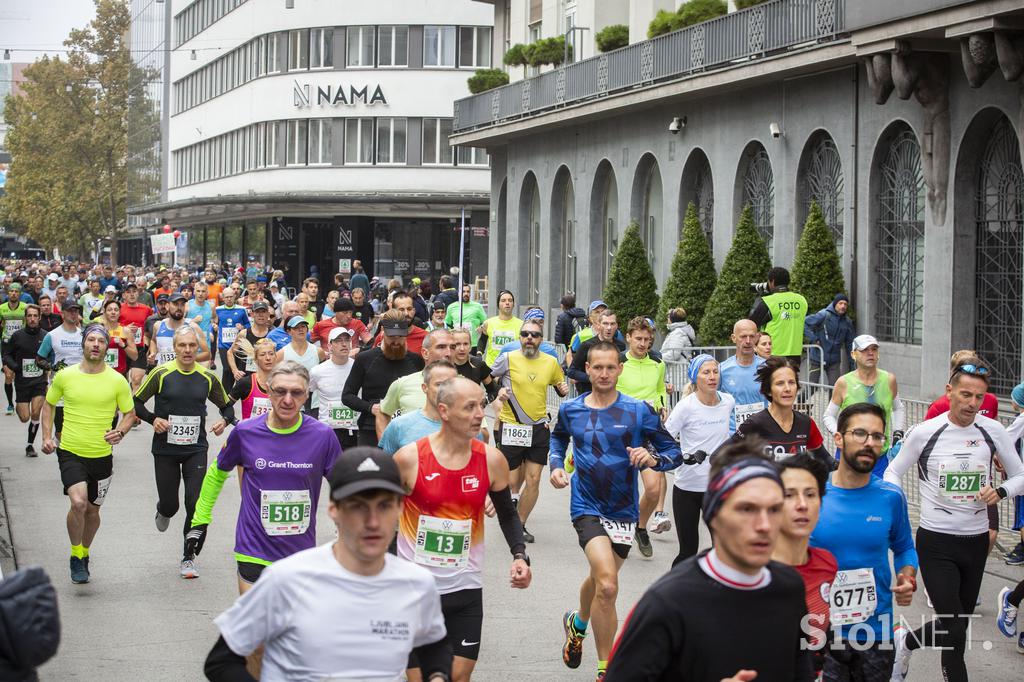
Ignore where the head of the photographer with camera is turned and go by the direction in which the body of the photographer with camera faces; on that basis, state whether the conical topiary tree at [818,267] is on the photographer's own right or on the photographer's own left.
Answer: on the photographer's own right

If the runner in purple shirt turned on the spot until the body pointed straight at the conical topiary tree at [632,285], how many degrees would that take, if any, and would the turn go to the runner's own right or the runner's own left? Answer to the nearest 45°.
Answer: approximately 180°

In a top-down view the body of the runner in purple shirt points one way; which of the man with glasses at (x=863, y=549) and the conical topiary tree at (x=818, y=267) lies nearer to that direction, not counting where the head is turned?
the man with glasses

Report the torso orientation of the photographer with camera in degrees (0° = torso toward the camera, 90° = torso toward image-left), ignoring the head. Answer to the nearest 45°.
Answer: approximately 135°

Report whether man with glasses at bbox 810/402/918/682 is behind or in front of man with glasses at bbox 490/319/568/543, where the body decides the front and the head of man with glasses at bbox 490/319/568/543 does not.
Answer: in front

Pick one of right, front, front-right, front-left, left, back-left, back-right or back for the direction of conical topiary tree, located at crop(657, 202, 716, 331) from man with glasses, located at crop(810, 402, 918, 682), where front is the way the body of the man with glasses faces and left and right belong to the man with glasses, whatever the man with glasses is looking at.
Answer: back

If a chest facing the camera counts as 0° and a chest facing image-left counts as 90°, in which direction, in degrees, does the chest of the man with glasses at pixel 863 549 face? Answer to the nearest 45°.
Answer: approximately 0°

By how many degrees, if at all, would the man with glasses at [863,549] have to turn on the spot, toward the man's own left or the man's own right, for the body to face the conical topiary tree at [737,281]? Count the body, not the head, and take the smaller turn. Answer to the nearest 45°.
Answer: approximately 180°

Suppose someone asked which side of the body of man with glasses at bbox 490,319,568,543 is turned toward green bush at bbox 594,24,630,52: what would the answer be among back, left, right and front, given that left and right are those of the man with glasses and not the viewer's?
back

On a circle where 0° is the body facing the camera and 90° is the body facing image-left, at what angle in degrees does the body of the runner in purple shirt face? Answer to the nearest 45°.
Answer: approximately 0°

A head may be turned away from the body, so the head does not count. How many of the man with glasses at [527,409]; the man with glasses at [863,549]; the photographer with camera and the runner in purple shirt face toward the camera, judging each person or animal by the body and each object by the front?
3

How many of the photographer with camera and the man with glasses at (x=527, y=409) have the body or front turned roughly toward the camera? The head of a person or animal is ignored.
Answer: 1

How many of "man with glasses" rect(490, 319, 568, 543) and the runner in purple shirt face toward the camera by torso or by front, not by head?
2

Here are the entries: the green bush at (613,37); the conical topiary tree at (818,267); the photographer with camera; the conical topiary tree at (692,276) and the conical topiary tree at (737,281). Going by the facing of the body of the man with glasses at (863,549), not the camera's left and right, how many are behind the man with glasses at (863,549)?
5
